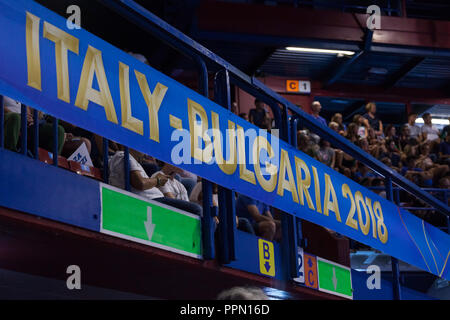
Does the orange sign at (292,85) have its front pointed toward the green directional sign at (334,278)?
yes

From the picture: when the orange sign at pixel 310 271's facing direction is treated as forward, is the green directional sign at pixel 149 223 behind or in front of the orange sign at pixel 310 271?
in front

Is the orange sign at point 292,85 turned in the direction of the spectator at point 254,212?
yes

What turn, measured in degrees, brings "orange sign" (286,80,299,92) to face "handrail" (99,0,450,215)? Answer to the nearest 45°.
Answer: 0° — it already faces it

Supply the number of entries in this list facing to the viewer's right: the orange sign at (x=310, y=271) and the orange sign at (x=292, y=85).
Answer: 0

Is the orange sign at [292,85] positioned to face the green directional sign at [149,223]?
yes

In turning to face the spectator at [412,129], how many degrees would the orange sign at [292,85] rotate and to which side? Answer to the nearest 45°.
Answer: approximately 45° to its left

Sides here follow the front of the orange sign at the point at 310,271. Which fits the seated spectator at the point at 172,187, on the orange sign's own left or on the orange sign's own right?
on the orange sign's own right

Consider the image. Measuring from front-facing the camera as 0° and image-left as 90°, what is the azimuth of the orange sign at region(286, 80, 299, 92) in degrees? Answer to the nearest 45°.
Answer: approximately 0°

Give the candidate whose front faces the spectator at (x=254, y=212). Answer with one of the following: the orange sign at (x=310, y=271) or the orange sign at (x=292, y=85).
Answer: the orange sign at (x=292, y=85)
